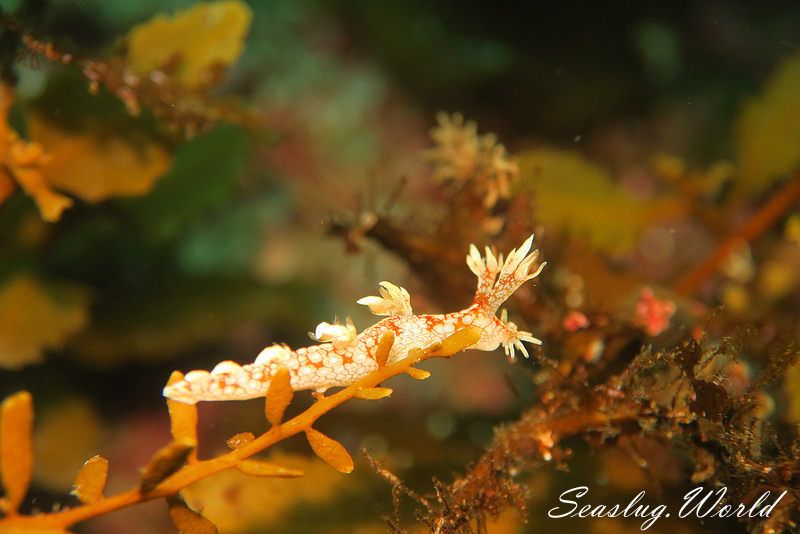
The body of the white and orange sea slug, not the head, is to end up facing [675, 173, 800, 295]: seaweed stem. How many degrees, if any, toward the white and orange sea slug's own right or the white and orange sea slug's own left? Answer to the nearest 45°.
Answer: approximately 45° to the white and orange sea slug's own left

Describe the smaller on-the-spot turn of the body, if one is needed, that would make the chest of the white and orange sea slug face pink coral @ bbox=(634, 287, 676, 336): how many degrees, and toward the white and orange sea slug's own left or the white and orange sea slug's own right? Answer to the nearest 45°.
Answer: approximately 45° to the white and orange sea slug's own left

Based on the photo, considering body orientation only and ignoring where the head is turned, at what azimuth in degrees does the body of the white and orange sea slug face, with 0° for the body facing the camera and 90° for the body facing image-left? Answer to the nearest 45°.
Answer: approximately 270°
